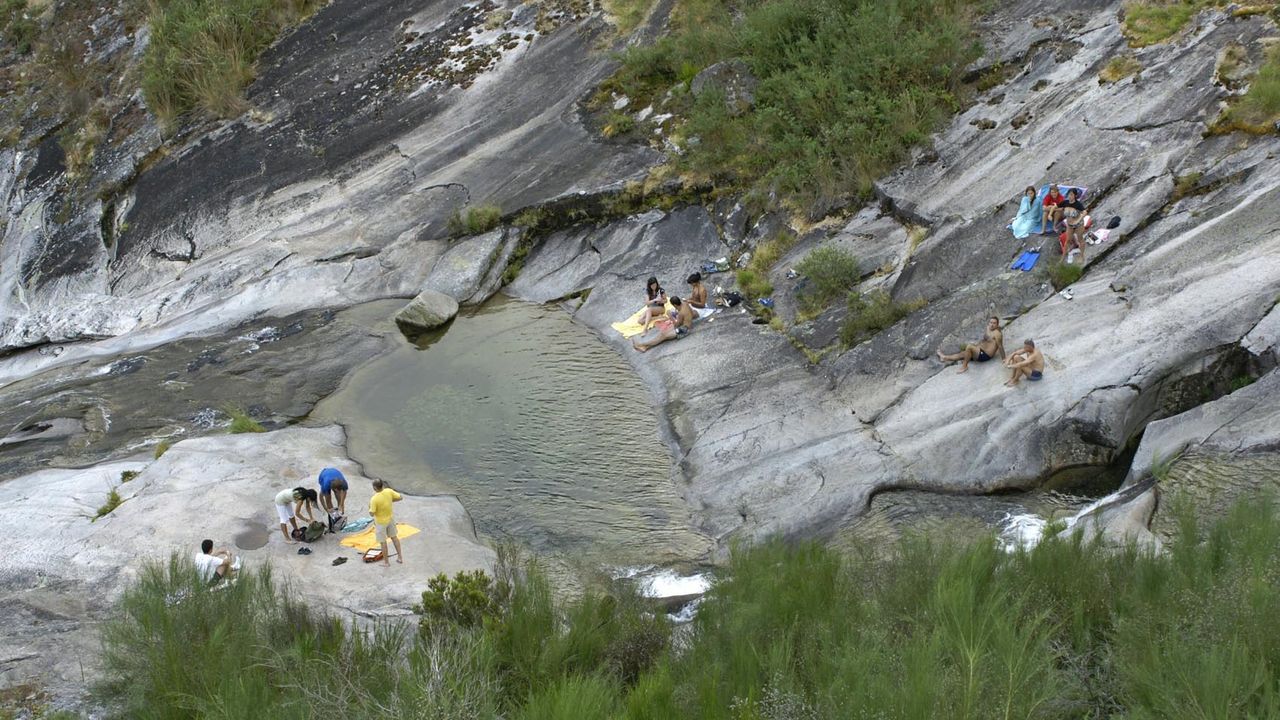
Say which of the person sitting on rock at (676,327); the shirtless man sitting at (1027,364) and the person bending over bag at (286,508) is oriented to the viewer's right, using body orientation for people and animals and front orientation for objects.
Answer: the person bending over bag

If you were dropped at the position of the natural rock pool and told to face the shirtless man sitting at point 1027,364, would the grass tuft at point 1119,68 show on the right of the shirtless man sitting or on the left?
left

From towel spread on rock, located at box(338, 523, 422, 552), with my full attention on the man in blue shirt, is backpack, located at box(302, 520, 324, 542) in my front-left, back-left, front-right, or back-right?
front-left

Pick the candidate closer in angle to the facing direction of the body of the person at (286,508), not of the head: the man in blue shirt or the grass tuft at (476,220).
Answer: the man in blue shirt

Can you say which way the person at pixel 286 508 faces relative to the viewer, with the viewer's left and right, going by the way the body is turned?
facing to the right of the viewer

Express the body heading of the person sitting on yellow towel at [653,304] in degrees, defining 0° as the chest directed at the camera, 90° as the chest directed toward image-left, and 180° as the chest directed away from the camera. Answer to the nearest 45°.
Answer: approximately 45°

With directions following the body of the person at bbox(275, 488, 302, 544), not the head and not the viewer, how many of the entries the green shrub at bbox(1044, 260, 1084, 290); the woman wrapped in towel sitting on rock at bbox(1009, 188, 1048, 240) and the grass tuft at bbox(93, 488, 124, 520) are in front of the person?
2

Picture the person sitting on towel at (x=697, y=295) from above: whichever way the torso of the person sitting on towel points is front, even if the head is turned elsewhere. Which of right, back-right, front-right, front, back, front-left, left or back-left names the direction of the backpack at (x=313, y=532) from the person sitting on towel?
front

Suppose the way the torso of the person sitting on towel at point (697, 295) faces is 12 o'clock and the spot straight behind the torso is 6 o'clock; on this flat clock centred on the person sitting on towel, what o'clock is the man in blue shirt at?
The man in blue shirt is roughly at 12 o'clock from the person sitting on towel.

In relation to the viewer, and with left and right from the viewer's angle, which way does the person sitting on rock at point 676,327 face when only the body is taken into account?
facing the viewer and to the left of the viewer

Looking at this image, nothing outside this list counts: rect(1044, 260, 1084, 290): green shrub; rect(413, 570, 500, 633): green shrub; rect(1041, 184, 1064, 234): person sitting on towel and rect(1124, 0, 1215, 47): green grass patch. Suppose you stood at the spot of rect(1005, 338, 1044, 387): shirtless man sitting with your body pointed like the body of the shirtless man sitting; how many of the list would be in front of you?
1
